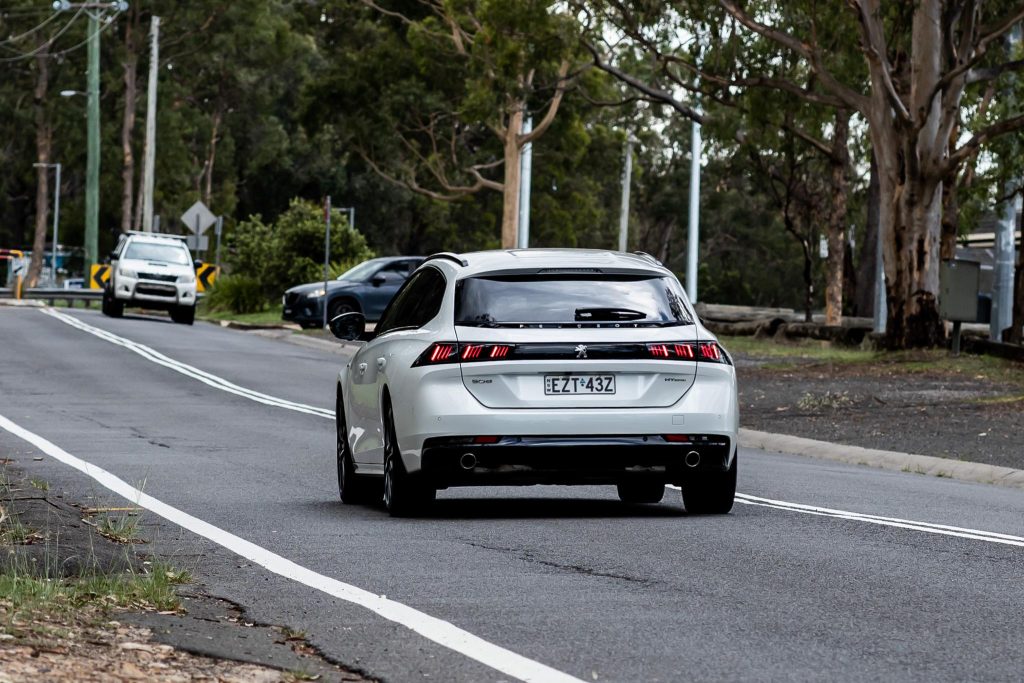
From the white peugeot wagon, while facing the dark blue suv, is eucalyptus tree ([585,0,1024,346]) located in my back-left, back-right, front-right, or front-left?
front-right

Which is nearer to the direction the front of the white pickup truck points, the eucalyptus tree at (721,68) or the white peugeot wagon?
the white peugeot wagon

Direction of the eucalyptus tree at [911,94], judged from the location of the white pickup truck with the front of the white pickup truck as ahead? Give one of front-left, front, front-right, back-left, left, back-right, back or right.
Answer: front-left

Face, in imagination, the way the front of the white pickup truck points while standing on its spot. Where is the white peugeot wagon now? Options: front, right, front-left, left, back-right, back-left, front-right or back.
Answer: front

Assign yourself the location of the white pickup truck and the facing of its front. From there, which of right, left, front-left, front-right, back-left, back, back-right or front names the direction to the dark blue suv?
front-left

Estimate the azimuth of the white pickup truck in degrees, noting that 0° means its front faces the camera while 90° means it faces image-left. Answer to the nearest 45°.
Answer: approximately 0°

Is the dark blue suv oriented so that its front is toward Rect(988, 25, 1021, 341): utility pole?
no

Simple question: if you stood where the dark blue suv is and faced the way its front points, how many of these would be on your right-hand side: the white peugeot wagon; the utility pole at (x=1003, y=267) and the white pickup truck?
1

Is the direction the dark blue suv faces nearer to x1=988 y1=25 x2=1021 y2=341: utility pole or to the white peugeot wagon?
the white peugeot wagon

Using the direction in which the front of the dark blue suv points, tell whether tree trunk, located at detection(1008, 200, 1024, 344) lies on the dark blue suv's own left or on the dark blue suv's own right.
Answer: on the dark blue suv's own left

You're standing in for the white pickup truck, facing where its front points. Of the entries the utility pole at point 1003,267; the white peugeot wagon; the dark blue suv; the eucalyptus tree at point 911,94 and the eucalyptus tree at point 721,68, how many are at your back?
0

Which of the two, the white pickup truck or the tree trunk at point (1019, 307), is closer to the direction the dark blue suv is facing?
the white pickup truck

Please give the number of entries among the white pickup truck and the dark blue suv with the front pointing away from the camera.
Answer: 0

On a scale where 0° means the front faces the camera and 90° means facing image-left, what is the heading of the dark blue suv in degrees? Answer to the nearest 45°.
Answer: approximately 45°
